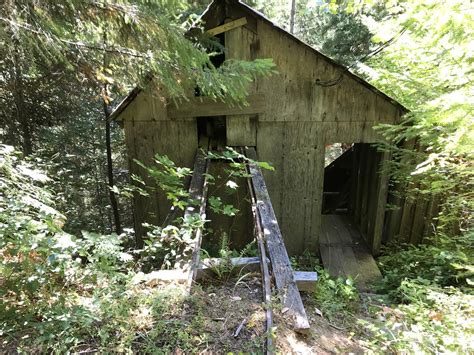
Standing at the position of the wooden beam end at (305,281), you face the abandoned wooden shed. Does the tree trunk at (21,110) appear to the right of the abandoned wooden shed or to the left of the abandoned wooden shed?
left

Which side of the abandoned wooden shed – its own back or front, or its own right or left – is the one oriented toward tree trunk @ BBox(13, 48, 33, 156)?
right

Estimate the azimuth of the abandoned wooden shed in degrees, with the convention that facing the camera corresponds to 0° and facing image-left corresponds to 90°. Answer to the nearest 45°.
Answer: approximately 0°

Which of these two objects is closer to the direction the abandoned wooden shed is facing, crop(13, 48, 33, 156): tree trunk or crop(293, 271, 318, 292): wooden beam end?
the wooden beam end

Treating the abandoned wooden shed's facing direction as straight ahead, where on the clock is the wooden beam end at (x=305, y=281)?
The wooden beam end is roughly at 12 o'clock from the abandoned wooden shed.
